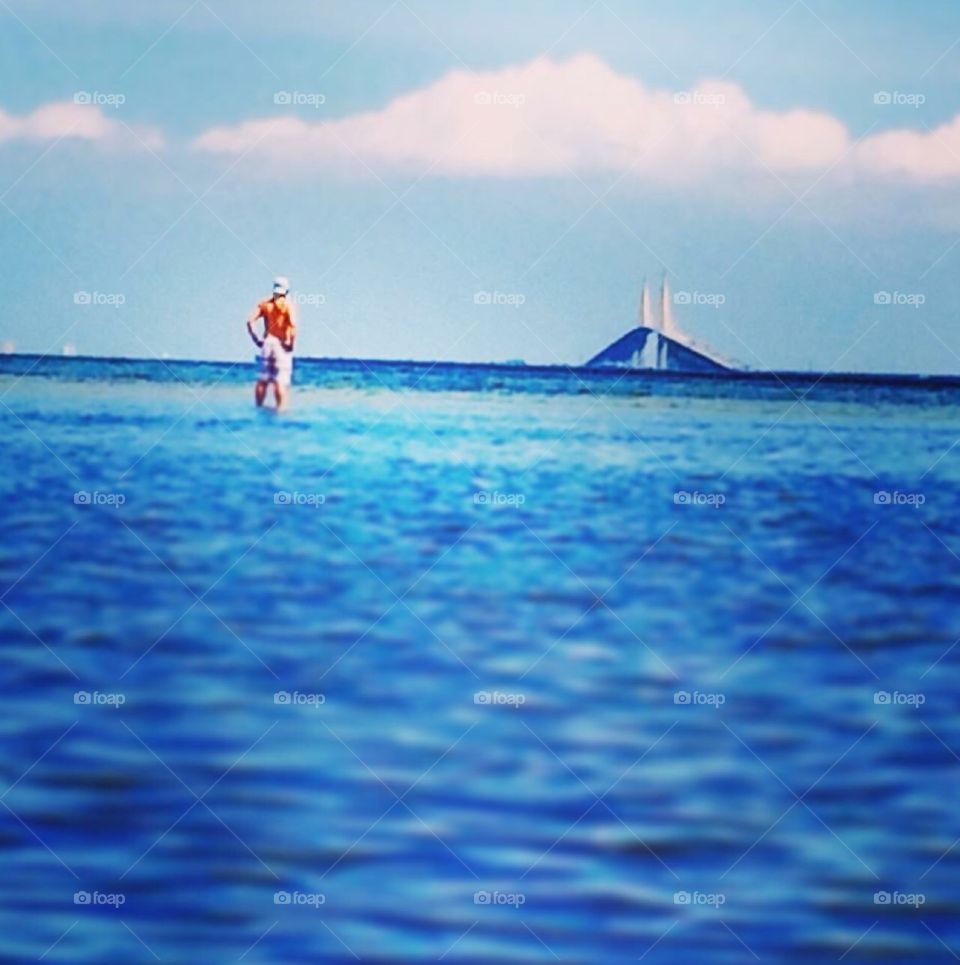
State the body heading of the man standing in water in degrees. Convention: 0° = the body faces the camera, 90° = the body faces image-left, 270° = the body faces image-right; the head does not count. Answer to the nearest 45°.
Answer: approximately 180°
